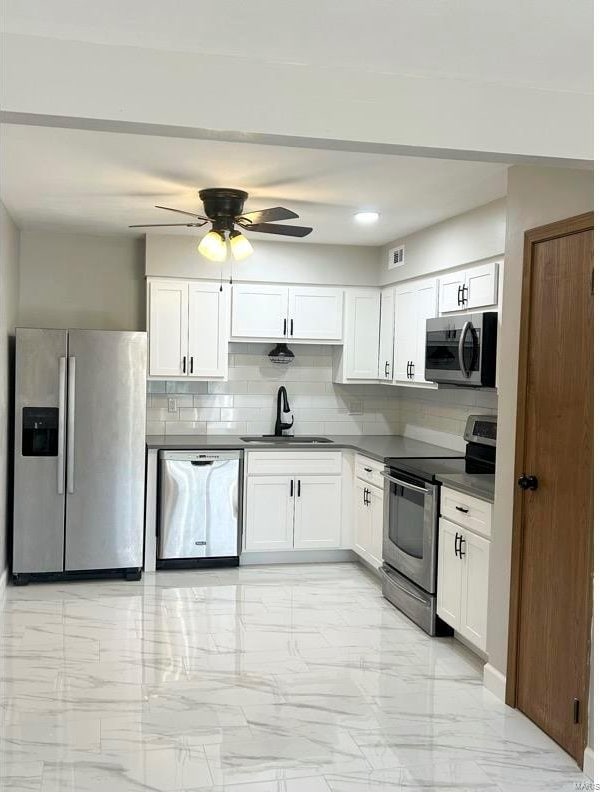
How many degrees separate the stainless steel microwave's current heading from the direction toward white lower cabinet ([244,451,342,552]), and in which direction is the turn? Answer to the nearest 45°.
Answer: approximately 90° to its right

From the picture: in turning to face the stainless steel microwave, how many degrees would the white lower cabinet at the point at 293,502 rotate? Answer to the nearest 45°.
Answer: approximately 45° to its left

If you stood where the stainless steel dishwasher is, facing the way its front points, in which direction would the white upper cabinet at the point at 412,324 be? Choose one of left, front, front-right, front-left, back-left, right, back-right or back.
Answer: left

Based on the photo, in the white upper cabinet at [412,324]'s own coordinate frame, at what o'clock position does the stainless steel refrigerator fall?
The stainless steel refrigerator is roughly at 1 o'clock from the white upper cabinet.

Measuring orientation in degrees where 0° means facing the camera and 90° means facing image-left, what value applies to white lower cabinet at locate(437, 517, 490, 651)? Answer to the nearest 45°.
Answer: approximately 45°

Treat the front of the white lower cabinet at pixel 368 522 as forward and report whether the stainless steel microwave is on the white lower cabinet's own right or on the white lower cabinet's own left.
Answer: on the white lower cabinet's own left

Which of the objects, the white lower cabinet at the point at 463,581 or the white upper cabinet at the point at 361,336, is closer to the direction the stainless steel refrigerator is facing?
the white lower cabinet

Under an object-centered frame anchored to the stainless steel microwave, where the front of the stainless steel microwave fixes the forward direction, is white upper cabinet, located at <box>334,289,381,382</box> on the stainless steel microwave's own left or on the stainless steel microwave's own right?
on the stainless steel microwave's own right

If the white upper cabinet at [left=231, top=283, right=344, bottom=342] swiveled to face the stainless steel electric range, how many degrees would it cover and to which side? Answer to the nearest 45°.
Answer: approximately 45° to its left

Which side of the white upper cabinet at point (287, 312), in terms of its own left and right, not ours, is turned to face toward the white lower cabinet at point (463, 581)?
front

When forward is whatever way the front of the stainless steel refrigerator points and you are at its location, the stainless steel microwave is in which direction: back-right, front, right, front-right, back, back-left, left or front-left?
front-left

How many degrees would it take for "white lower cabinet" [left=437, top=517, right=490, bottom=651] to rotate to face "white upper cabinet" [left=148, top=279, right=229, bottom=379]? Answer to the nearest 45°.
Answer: approximately 90° to its right

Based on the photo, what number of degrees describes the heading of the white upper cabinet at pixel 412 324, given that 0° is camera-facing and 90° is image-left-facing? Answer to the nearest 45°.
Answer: approximately 45°
